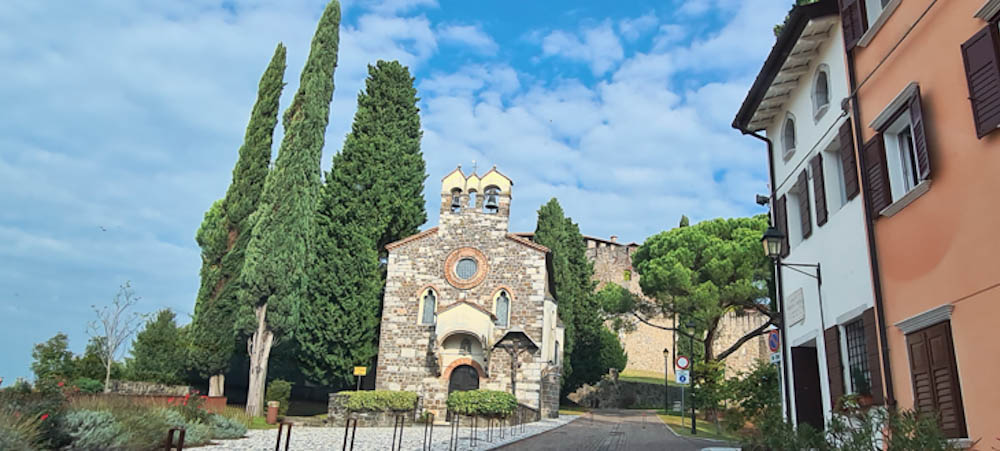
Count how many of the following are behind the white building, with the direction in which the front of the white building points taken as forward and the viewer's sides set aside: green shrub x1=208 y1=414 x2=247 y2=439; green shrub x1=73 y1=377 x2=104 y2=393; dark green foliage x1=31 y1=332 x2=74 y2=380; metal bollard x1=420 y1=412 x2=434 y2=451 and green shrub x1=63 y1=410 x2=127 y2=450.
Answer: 0

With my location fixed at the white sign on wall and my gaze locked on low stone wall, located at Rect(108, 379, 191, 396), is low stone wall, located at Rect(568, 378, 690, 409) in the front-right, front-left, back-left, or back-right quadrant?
front-right

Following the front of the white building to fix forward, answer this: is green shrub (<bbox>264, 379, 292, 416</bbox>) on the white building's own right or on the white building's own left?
on the white building's own right

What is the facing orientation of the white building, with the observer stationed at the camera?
facing the viewer and to the left of the viewer

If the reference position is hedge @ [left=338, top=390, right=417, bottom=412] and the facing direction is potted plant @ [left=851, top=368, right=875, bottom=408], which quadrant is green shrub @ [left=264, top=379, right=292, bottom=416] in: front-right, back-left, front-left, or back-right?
back-right

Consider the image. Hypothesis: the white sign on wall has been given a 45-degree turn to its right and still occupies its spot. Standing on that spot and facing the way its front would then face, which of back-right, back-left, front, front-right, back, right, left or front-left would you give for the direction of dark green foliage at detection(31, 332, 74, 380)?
front

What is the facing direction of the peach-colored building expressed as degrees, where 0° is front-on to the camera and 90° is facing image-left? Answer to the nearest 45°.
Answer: approximately 45°

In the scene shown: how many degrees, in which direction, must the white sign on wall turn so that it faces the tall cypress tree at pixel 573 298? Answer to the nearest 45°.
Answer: approximately 90° to its right

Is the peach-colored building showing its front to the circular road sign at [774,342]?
no

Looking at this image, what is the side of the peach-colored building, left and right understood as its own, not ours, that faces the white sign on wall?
right

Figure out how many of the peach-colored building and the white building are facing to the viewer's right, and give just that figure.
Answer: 0

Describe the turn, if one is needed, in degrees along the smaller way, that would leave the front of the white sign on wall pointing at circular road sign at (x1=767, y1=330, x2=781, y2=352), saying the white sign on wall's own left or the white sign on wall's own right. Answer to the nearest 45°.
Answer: approximately 135° to the white sign on wall's own right

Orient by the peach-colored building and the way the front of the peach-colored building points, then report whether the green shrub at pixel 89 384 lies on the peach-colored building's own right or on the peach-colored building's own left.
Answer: on the peach-colored building's own right

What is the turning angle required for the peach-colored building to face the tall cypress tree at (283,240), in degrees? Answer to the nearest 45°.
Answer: approximately 45° to its right

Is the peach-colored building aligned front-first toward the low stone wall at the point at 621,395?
no

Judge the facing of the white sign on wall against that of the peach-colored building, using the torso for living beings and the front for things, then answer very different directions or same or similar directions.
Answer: same or similar directions

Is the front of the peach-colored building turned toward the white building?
no
